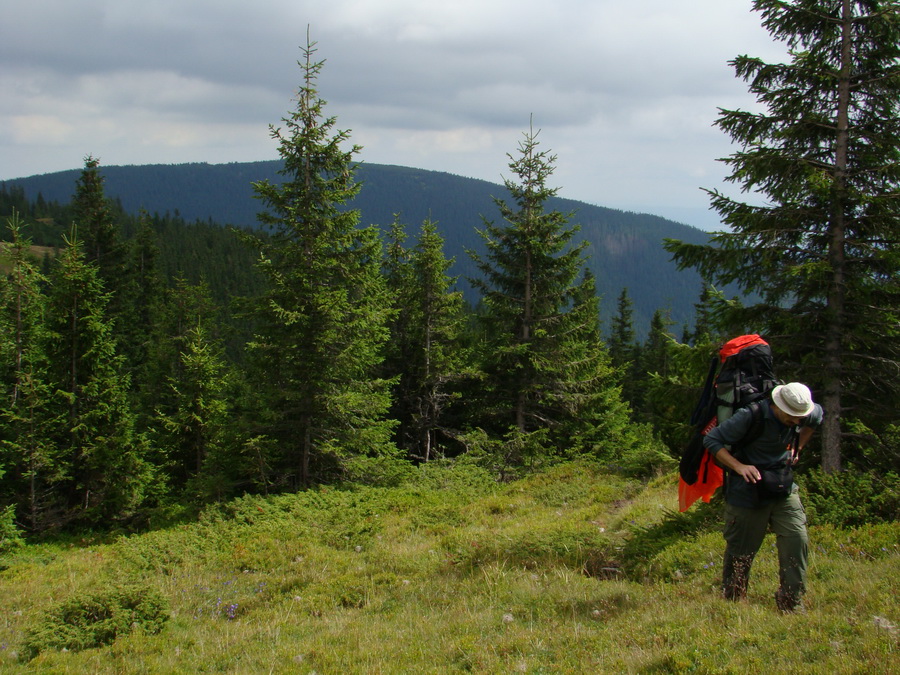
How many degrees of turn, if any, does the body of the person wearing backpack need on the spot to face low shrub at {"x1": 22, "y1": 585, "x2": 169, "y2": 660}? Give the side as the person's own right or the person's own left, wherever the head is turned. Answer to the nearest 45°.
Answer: approximately 135° to the person's own right

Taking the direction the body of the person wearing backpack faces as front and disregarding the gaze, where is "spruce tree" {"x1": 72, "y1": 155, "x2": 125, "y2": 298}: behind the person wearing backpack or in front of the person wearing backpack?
behind

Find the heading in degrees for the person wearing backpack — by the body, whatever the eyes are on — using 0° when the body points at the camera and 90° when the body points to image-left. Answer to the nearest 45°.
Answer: approximately 315°

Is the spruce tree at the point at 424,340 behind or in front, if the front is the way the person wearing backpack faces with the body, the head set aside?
behind

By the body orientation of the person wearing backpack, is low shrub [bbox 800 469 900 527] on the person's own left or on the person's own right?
on the person's own left
